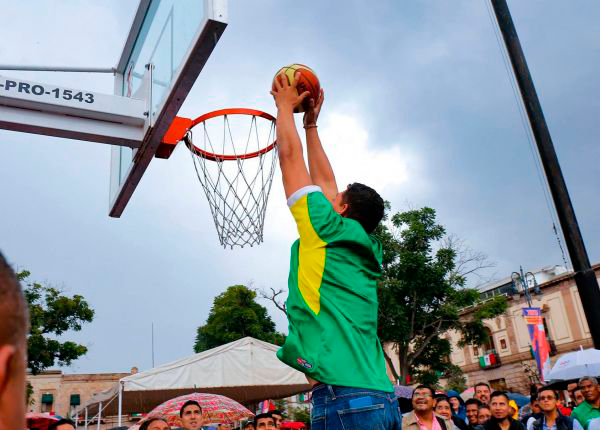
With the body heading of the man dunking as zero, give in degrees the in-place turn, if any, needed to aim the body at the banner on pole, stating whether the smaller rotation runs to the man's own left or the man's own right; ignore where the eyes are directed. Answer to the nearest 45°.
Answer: approximately 45° to the man's own right

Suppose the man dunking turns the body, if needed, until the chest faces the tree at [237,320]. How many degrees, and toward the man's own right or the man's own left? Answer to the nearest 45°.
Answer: approximately 45° to the man's own right

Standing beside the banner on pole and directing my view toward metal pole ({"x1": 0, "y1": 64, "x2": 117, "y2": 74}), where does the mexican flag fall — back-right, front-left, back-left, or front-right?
back-right

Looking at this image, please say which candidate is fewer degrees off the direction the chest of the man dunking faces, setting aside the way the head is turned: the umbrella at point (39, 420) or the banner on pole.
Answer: the umbrella

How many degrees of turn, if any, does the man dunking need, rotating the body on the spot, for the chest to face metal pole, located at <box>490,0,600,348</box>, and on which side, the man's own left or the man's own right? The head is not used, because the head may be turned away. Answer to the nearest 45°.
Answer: approximately 90° to the man's own right

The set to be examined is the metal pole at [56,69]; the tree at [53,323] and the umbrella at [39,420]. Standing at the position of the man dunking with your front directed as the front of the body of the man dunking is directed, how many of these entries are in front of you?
3

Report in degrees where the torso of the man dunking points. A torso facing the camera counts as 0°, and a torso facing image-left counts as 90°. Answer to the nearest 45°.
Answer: approximately 135°

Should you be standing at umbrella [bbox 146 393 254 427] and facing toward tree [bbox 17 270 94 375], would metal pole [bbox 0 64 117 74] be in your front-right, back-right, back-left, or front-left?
back-left

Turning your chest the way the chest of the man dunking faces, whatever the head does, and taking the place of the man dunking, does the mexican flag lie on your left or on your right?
on your right

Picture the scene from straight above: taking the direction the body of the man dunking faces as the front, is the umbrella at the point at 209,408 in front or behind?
in front

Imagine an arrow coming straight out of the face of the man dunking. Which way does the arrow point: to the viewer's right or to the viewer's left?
to the viewer's left

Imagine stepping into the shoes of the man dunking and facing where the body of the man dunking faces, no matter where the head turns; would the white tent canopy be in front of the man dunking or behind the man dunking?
in front

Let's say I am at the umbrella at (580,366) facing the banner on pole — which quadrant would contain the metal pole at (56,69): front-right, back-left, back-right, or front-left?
back-left

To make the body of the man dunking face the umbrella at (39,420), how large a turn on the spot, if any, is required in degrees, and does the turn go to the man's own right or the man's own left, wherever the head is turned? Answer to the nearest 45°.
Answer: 0° — they already face it
